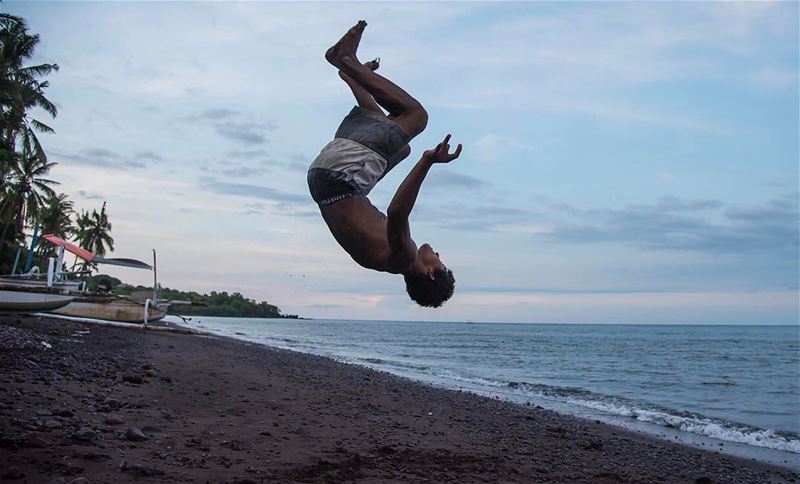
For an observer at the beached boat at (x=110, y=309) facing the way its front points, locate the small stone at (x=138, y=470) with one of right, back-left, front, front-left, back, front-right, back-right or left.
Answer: right

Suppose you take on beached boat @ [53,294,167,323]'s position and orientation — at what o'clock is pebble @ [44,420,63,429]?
The pebble is roughly at 3 o'clock from the beached boat.

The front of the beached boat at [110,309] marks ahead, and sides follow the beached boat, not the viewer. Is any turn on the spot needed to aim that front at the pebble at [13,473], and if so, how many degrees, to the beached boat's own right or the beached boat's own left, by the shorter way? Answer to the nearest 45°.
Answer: approximately 90° to the beached boat's own right

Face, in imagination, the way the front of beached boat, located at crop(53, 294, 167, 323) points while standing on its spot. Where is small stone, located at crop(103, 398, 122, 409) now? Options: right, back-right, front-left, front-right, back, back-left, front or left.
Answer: right

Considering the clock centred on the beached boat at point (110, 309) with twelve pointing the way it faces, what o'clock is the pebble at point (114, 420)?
The pebble is roughly at 3 o'clock from the beached boat.

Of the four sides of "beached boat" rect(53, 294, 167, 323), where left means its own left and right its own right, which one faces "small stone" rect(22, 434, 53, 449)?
right

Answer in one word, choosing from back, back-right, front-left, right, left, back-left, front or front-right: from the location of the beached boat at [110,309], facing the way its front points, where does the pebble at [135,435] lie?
right

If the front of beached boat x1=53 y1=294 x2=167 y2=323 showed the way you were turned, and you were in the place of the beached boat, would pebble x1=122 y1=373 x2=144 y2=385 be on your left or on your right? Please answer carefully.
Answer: on your right

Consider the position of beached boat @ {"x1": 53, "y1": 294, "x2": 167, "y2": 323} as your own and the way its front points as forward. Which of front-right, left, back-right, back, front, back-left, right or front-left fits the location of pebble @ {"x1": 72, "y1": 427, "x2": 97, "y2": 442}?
right

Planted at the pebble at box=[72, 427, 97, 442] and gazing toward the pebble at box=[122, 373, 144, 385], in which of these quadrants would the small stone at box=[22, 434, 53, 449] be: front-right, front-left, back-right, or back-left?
back-left

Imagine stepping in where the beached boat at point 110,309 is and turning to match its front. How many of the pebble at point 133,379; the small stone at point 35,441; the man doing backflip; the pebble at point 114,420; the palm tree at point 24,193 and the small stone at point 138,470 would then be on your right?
5

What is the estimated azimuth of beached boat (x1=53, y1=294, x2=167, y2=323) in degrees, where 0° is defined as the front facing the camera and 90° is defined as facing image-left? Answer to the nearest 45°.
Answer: approximately 270°
